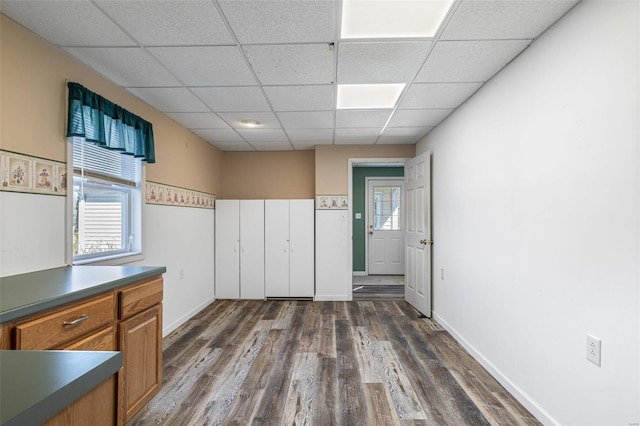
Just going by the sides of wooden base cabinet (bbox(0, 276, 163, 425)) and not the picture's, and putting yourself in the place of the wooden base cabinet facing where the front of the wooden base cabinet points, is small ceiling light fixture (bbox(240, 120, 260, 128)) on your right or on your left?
on your left

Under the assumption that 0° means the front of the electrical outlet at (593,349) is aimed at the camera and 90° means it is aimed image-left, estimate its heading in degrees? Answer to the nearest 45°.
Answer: approximately 45°

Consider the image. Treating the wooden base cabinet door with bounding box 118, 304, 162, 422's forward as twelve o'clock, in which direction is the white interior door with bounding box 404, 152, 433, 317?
The white interior door is roughly at 10 o'clock from the wooden base cabinet door.

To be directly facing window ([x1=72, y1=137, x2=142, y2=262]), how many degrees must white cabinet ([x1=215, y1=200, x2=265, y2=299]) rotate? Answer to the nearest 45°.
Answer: approximately 45° to its right

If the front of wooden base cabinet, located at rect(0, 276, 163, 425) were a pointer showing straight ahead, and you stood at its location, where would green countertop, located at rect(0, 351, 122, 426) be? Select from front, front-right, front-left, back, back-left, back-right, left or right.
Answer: front-right

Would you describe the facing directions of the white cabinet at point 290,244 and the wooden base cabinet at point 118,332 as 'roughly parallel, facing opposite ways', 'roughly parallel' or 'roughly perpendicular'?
roughly perpendicular

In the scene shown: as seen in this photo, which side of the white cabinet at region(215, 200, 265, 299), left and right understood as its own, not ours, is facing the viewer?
front

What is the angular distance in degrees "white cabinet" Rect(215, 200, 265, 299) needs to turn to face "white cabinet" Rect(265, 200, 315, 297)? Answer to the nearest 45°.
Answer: approximately 90° to its left

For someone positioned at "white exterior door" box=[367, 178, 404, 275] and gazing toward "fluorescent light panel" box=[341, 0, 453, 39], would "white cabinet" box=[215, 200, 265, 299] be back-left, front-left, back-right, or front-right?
front-right

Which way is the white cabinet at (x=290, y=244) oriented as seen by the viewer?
toward the camera

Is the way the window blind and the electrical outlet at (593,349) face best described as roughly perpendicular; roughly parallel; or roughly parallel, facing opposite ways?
roughly parallel, facing opposite ways

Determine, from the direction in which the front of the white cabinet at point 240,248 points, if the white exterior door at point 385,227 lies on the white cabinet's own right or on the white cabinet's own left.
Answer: on the white cabinet's own left

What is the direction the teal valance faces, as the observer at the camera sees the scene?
facing the viewer and to the right of the viewer

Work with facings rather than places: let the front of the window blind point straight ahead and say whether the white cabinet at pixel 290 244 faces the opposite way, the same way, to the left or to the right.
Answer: to the right

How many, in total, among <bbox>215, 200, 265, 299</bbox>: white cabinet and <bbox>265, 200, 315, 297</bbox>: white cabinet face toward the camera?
2
